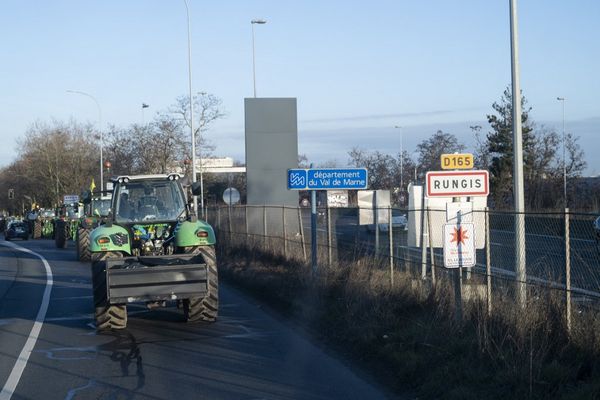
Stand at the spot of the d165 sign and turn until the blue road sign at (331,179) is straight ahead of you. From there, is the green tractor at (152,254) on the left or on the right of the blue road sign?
left

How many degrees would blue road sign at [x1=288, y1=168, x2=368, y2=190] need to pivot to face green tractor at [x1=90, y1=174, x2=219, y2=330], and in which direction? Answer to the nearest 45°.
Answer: approximately 45° to its right

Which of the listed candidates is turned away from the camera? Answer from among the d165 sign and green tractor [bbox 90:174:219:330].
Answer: the green tractor

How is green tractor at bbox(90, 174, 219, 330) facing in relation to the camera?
away from the camera

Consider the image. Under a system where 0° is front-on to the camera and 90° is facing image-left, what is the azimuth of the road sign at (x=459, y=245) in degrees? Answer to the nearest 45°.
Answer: approximately 0°
